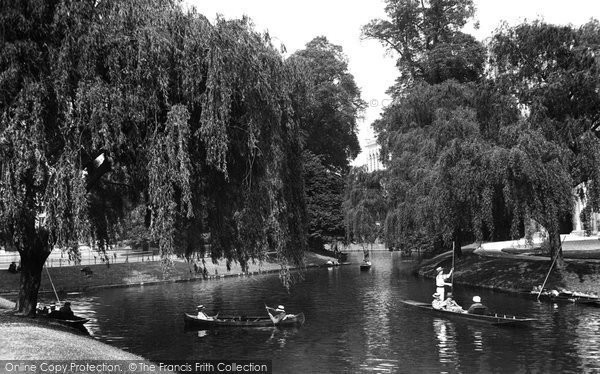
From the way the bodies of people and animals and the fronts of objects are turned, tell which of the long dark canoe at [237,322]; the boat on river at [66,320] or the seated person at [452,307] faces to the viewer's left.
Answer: the long dark canoe

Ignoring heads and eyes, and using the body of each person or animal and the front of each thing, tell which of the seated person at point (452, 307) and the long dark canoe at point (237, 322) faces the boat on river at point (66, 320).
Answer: the long dark canoe

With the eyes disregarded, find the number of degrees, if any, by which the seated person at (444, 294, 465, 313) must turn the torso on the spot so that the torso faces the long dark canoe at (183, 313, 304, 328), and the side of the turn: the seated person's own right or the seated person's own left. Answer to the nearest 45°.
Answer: approximately 90° to the seated person's own right

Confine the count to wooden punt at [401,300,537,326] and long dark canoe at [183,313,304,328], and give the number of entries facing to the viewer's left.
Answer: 1

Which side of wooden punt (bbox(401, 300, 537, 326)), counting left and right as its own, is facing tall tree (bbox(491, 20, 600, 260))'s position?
left

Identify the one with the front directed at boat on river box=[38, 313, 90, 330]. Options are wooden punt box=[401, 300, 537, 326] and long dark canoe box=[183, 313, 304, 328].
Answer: the long dark canoe

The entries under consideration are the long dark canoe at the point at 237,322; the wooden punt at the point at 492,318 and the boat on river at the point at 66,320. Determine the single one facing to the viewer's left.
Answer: the long dark canoe

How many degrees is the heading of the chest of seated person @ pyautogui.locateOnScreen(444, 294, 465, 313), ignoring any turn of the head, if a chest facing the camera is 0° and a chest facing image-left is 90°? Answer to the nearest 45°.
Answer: approximately 315°

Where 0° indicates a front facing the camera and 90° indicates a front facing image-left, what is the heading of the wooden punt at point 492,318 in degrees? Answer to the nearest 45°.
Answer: approximately 315°
